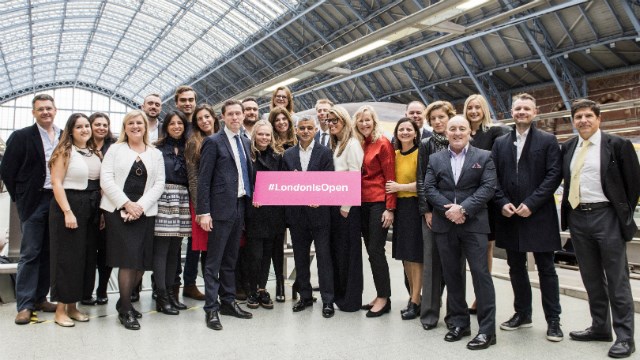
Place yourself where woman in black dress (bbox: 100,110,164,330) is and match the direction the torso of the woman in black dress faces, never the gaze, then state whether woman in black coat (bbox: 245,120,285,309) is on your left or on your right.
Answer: on your left

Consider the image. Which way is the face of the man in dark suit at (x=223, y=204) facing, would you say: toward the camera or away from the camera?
toward the camera

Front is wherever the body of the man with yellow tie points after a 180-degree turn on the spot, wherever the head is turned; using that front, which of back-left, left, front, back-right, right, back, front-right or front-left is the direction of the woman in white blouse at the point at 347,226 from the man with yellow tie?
back-left

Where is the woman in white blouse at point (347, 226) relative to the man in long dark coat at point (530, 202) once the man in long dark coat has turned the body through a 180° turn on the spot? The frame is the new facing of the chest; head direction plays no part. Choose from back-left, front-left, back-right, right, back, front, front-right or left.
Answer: back-left

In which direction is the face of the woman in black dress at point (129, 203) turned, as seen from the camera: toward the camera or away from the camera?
toward the camera

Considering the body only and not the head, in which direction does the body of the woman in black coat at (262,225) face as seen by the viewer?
toward the camera

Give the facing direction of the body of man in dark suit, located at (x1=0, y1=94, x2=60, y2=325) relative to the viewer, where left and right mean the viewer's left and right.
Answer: facing the viewer and to the right of the viewer

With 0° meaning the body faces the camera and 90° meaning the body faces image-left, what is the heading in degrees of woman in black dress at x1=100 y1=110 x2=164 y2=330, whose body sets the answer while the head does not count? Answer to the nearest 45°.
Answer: approximately 0°

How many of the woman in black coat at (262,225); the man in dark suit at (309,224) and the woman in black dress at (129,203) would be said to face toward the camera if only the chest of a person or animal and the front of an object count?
3

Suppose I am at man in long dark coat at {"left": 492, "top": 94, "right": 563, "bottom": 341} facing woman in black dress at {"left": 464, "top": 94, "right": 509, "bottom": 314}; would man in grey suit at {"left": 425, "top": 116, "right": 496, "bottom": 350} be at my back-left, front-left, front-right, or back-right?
front-left

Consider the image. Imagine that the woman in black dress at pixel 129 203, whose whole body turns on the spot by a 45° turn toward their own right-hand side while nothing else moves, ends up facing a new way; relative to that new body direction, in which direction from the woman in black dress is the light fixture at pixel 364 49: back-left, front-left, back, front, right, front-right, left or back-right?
back

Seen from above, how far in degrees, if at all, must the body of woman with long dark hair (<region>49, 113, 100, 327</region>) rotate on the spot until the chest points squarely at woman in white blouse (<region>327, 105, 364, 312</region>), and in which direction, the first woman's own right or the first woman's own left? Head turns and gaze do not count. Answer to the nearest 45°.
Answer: approximately 45° to the first woman's own left

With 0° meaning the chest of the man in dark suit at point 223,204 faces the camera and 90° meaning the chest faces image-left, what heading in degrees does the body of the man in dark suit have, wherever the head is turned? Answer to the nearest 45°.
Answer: approximately 315°

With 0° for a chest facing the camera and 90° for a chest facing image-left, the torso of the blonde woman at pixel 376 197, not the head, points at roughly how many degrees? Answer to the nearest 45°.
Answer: approximately 45°
